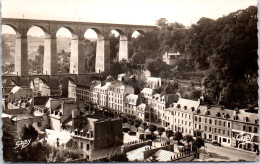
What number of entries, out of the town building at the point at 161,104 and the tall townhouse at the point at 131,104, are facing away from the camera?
0

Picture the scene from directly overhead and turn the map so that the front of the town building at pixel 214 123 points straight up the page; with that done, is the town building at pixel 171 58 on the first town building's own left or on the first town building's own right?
on the first town building's own right

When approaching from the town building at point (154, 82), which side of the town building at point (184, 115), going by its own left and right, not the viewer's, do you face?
right

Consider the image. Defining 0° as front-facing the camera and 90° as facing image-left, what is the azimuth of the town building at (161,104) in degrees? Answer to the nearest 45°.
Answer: approximately 45°

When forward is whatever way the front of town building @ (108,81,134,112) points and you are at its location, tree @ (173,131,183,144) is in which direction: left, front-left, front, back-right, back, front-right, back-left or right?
left

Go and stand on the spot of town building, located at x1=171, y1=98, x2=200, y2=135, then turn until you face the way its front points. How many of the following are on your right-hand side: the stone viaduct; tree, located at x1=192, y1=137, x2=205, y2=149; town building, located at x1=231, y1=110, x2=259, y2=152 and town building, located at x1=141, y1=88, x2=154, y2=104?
2

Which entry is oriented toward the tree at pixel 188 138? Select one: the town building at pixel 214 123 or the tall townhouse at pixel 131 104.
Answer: the town building

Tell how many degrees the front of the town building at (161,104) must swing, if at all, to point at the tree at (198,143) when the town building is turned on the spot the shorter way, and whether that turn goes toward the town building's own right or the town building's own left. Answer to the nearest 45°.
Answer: approximately 90° to the town building's own left

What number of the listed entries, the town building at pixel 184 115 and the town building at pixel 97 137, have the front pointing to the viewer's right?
0

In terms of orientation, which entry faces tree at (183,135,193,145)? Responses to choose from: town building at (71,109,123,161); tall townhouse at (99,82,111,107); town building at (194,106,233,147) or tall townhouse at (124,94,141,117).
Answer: town building at (194,106,233,147)

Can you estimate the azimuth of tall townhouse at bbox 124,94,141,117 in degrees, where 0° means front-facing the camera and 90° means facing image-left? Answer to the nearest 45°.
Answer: approximately 45°

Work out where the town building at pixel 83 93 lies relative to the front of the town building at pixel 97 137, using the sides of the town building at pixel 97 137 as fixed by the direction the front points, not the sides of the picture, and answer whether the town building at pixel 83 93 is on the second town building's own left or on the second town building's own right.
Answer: on the second town building's own right
